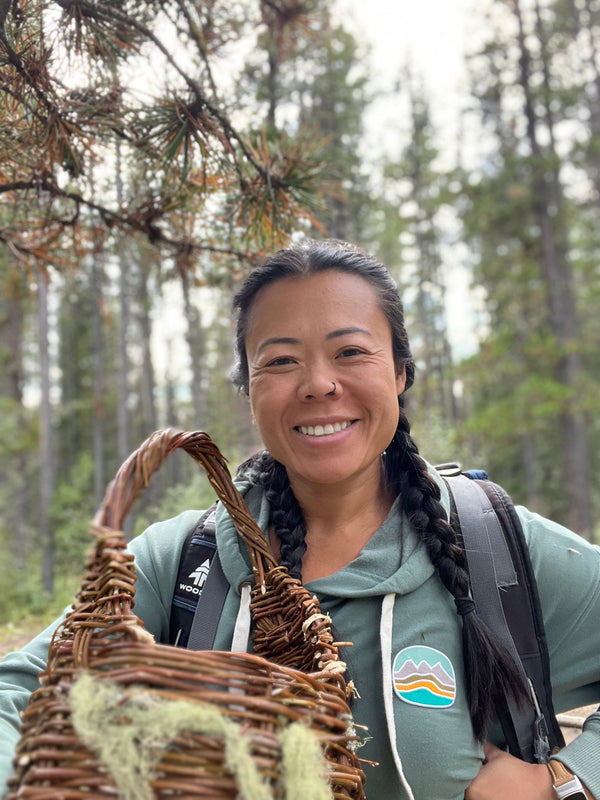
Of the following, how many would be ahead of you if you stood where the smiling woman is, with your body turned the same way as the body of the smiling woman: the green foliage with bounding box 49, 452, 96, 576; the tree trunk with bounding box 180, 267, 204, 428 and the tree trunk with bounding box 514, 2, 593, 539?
0

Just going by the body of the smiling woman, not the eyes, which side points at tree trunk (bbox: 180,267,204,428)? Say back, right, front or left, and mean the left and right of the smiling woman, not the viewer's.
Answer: back

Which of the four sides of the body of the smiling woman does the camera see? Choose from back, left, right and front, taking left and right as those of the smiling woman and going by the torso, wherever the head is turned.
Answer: front

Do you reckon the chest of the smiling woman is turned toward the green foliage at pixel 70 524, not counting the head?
no

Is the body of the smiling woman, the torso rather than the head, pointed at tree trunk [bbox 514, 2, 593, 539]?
no

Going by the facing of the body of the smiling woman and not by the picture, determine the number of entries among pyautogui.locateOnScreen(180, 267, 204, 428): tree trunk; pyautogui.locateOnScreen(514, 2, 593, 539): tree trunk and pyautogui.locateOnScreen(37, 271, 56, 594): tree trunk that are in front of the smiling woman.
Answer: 0

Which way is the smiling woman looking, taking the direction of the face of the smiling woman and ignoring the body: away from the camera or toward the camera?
toward the camera

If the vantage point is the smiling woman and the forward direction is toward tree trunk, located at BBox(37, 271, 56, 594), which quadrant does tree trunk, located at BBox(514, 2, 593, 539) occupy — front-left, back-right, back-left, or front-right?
front-right
